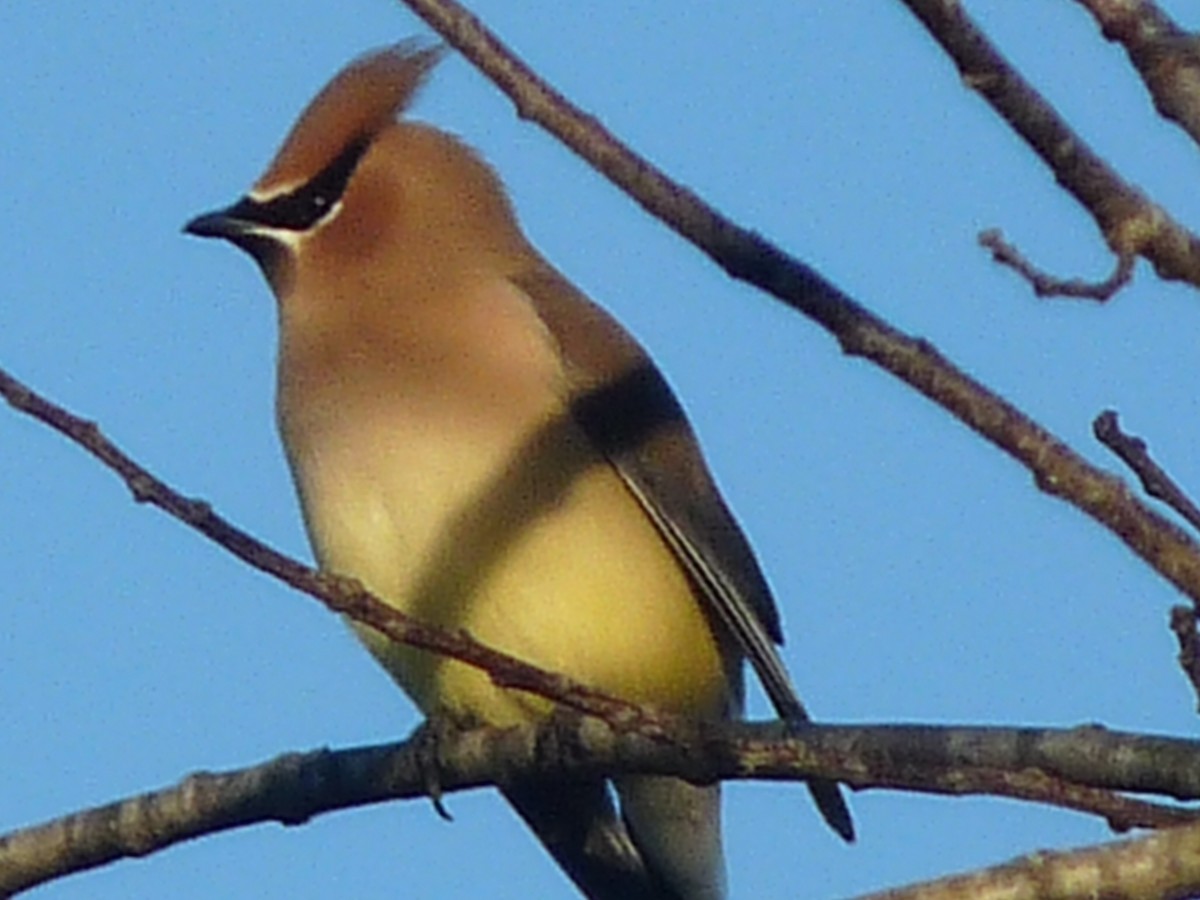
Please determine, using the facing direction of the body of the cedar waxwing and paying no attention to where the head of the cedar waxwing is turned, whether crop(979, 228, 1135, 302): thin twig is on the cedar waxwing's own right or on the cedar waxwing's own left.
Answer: on the cedar waxwing's own left

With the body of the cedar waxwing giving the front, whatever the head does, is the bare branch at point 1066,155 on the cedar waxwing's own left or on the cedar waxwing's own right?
on the cedar waxwing's own left

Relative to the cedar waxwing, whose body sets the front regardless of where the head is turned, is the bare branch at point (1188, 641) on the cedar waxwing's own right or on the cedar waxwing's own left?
on the cedar waxwing's own left

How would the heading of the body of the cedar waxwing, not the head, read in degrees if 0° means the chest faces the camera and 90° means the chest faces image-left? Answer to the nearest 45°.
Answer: approximately 45°
